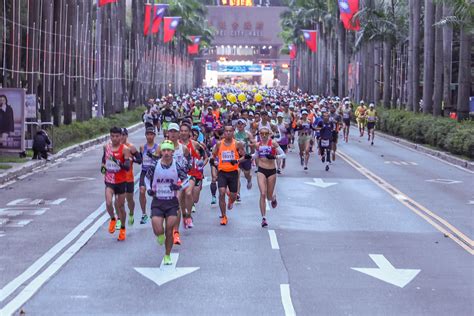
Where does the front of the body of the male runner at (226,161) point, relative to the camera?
toward the camera

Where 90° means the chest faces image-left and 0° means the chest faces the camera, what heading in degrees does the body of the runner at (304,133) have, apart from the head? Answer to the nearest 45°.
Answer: approximately 0°

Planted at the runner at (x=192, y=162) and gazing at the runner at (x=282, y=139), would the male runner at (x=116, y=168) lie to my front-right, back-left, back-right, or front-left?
back-left

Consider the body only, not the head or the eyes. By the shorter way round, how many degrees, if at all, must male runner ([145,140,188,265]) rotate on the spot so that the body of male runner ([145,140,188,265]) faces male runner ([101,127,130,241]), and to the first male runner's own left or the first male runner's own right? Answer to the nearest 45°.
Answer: approximately 180°

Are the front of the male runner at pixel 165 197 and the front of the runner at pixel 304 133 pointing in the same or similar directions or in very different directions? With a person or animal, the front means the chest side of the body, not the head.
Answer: same or similar directions

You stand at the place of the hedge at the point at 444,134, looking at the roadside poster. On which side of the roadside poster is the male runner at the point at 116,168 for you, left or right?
left

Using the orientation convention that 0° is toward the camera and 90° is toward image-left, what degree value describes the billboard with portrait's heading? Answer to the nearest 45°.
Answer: approximately 0°

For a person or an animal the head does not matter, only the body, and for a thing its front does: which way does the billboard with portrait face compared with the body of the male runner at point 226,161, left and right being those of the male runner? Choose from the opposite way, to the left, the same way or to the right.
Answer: the same way

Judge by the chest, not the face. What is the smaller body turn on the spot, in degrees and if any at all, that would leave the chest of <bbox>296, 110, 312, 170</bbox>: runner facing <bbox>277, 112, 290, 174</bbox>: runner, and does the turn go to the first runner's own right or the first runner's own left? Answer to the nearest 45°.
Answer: approximately 45° to the first runner's own right

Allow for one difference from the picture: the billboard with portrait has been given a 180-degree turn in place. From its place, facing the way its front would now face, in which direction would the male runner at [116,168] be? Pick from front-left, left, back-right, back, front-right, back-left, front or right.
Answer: back

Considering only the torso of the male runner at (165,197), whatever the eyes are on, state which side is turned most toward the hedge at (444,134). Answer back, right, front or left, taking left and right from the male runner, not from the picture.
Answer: back

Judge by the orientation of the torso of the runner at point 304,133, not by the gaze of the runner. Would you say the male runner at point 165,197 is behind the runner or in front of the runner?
in front

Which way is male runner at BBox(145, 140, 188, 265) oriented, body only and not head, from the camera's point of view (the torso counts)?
toward the camera

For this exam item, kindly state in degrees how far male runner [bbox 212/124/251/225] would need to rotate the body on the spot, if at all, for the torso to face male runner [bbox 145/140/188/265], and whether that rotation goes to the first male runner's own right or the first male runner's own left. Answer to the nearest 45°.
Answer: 0° — they already face them
